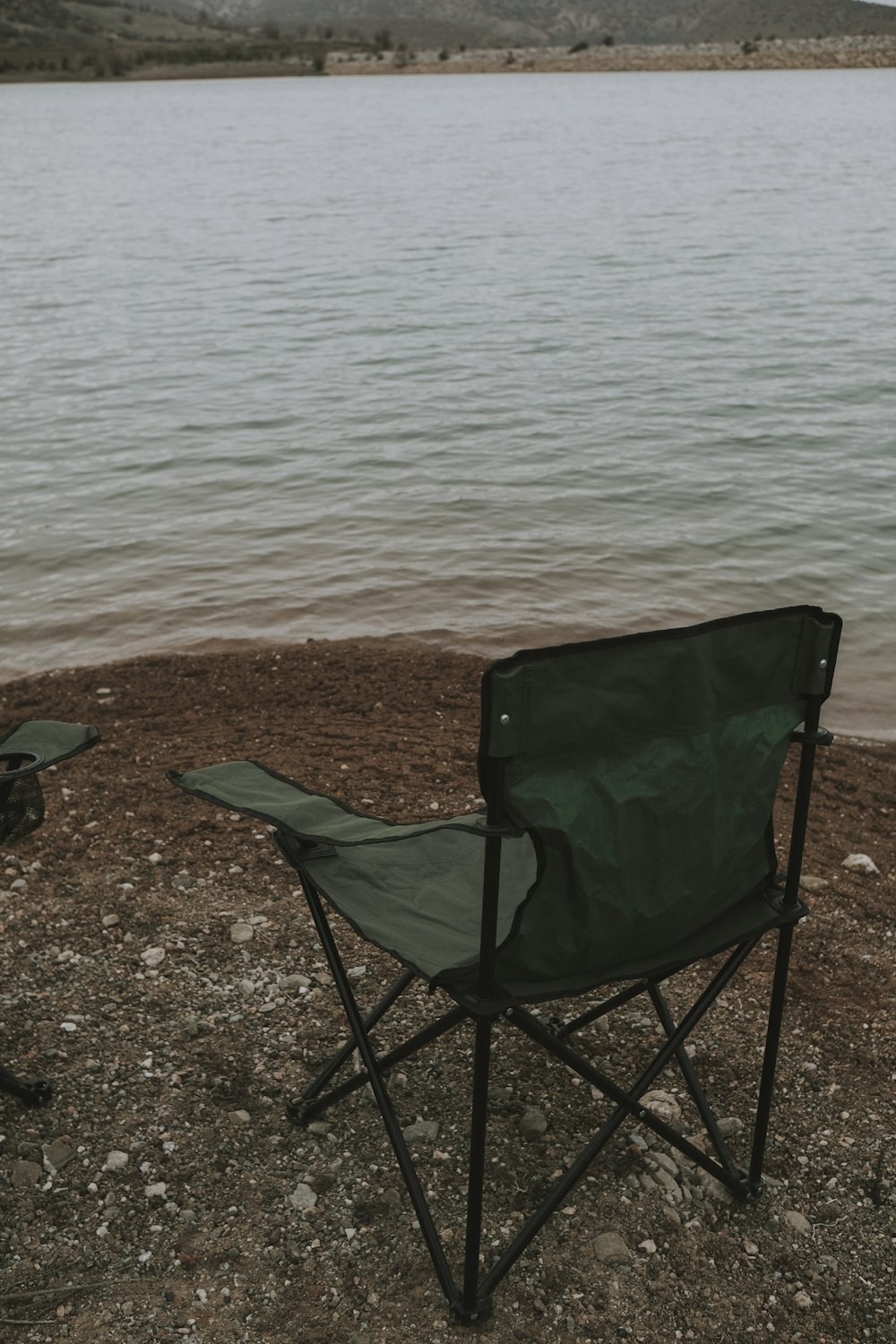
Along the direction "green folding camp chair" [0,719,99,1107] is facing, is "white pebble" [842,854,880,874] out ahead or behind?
ahead

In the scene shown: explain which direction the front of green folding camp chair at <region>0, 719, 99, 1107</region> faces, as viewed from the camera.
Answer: facing away from the viewer and to the right of the viewer

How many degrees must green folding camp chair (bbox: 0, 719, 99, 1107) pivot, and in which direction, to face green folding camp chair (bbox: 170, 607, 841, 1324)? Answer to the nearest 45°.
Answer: approximately 90° to its right

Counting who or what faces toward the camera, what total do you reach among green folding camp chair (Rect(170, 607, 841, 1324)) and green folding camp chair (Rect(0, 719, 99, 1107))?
0

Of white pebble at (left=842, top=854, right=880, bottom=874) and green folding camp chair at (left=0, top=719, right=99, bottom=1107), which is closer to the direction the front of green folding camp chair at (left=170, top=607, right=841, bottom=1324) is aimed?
the green folding camp chair

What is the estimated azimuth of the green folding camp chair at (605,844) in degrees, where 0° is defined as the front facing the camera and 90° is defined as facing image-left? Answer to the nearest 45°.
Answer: approximately 135°
